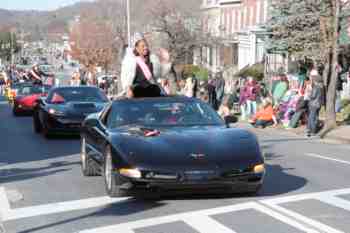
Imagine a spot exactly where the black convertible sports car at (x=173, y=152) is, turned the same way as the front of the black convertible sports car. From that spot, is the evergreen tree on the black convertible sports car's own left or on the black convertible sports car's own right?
on the black convertible sports car's own left

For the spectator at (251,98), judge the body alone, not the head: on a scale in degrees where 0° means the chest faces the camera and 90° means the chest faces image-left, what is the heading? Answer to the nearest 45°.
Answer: approximately 45°

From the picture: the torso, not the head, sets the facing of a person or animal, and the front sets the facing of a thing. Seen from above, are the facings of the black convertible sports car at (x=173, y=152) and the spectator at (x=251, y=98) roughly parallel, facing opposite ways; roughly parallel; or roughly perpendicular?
roughly perpendicular

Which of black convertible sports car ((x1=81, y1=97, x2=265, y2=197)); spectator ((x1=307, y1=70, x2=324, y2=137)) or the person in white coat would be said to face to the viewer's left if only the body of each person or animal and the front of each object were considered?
the spectator

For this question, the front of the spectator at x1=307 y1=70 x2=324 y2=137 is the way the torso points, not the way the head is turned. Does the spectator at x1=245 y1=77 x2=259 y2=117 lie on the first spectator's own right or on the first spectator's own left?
on the first spectator's own right

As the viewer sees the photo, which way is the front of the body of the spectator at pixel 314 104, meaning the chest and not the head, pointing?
to the viewer's left

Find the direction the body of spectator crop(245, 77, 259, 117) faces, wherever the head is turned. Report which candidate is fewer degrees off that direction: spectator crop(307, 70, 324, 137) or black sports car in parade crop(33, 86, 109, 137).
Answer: the black sports car in parade

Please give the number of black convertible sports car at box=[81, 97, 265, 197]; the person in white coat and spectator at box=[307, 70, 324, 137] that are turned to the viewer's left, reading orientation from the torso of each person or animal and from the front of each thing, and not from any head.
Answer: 1

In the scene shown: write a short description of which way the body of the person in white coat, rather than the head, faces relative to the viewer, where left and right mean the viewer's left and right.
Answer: facing the viewer and to the right of the viewer

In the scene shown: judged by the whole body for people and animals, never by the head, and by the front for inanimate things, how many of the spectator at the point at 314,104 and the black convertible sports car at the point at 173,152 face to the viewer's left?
1
